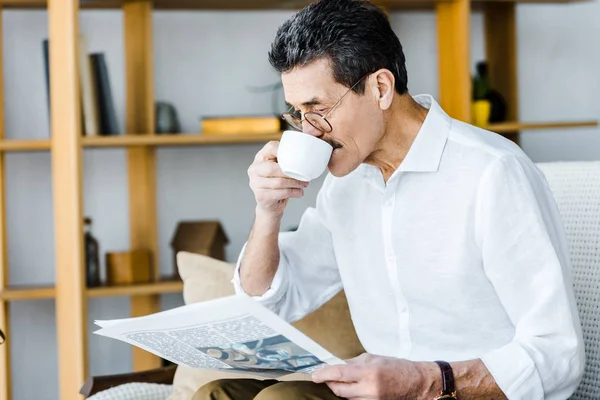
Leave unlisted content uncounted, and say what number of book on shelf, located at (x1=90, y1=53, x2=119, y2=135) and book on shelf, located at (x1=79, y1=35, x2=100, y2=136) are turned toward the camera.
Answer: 2

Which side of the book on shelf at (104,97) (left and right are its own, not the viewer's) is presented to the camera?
front

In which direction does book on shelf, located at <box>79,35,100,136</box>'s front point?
toward the camera

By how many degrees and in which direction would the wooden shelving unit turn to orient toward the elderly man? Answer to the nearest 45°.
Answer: approximately 45° to its left

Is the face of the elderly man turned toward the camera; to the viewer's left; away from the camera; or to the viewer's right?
to the viewer's left

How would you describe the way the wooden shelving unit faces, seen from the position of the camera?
facing the viewer

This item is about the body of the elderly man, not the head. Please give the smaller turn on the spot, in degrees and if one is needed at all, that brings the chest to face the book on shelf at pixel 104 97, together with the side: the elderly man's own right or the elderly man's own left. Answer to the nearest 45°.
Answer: approximately 90° to the elderly man's own right

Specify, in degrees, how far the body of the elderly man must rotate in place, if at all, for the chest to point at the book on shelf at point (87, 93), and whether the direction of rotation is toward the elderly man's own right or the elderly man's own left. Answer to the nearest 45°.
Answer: approximately 90° to the elderly man's own right

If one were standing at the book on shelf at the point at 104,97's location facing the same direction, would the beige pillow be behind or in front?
in front

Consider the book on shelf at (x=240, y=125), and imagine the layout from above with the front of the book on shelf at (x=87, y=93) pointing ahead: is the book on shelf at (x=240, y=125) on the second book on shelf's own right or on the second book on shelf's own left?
on the second book on shelf's own left
